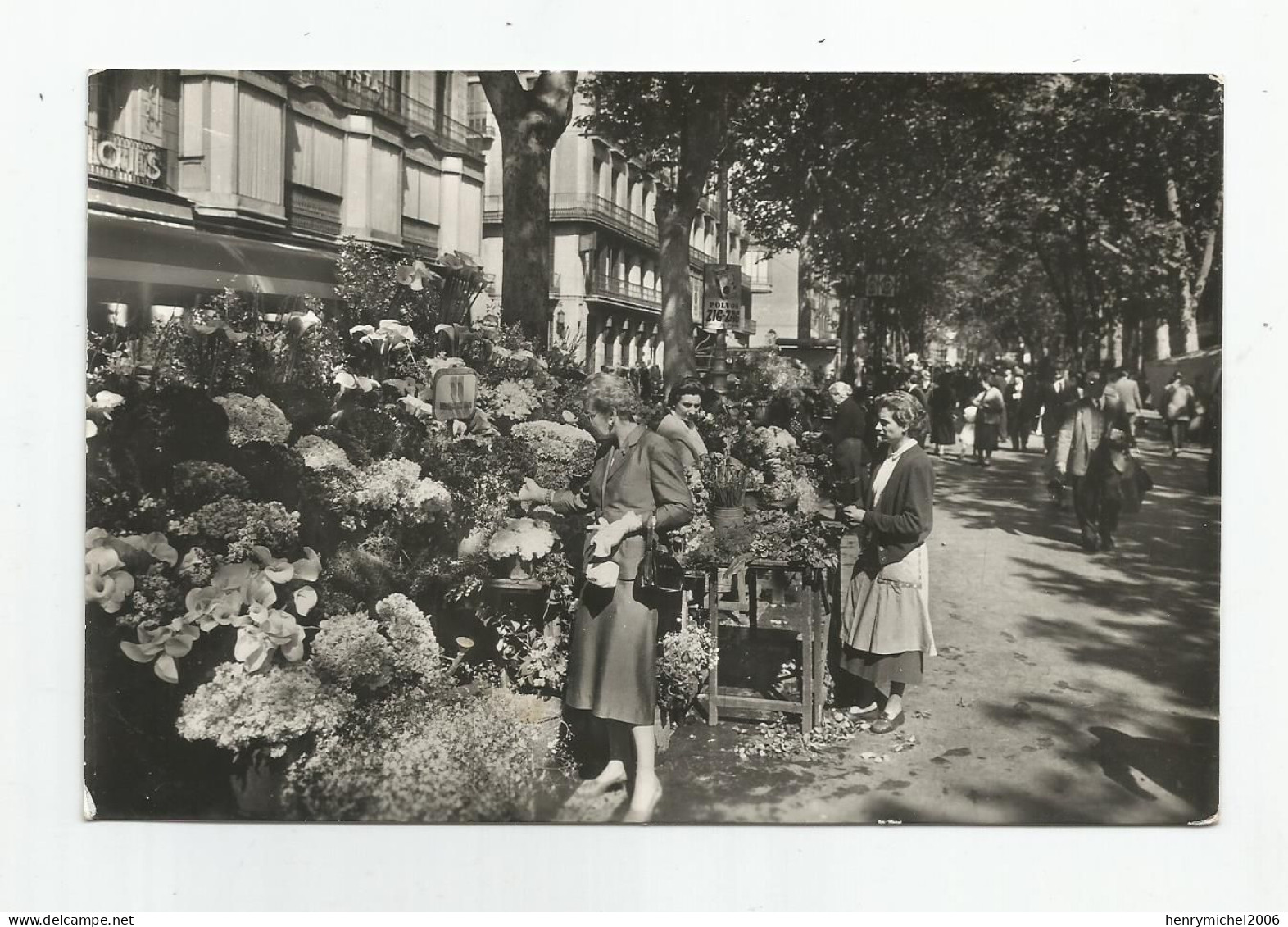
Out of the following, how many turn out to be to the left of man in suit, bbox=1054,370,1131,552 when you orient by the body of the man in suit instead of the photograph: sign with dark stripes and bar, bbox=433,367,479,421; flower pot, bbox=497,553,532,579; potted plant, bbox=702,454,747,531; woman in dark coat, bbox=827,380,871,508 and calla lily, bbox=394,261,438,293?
0

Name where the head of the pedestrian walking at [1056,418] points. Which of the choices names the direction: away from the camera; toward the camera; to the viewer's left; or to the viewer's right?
toward the camera

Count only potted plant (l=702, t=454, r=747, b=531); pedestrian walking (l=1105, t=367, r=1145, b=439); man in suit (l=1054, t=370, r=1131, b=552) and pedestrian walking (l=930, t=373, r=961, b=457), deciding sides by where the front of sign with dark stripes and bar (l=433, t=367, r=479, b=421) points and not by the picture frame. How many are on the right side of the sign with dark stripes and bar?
0

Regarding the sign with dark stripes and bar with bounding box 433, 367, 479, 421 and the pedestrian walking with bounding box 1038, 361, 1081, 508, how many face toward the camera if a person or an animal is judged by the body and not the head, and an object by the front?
2

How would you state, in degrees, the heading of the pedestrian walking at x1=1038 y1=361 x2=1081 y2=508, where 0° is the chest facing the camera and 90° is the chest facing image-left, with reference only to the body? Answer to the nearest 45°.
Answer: approximately 0°

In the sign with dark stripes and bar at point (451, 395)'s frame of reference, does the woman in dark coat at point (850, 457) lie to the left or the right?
on its left

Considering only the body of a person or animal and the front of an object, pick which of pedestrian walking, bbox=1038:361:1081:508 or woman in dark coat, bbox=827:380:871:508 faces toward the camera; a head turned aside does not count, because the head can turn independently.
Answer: the pedestrian walking

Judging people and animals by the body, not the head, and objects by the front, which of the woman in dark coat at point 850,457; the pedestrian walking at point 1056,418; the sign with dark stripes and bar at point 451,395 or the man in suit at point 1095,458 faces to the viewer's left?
the woman in dark coat

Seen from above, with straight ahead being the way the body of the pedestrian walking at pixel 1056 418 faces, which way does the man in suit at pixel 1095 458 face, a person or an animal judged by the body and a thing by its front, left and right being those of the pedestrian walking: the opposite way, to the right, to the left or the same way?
the same way

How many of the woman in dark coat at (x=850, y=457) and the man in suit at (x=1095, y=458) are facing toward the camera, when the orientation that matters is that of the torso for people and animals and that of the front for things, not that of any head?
1

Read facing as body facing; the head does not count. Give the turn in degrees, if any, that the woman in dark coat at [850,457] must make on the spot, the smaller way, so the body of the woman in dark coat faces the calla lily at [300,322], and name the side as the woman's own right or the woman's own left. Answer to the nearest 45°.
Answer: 0° — they already face it

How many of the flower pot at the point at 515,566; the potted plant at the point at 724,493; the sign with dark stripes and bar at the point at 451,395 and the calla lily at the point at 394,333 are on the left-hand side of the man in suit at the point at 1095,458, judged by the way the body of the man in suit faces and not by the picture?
0

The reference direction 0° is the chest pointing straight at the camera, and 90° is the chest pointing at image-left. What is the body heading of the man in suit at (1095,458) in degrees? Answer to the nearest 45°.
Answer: approximately 0°

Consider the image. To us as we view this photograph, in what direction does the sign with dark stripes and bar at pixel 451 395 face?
facing the viewer

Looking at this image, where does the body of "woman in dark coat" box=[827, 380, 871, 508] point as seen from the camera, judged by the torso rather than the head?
to the viewer's left

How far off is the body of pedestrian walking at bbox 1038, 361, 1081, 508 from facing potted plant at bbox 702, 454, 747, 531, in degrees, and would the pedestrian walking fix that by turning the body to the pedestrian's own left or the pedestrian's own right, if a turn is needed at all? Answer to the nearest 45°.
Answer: approximately 45° to the pedestrian's own right
